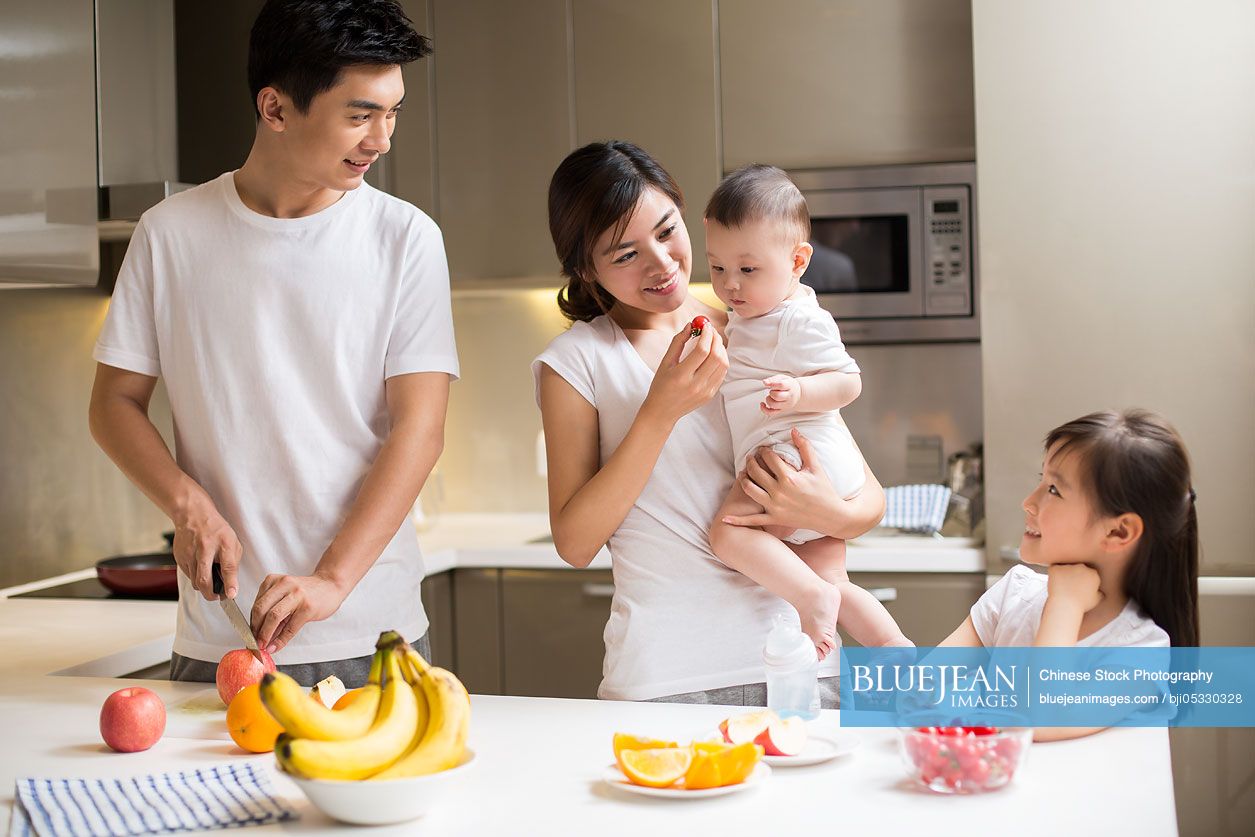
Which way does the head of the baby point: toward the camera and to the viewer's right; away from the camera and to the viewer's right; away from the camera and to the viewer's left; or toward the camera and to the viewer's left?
toward the camera and to the viewer's left

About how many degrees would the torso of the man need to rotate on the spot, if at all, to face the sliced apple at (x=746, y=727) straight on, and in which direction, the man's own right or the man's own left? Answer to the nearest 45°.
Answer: approximately 45° to the man's own left

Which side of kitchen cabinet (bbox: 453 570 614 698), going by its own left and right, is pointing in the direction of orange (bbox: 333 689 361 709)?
front

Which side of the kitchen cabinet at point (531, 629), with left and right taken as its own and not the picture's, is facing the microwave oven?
left

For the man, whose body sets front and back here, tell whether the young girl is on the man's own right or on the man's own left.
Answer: on the man's own left

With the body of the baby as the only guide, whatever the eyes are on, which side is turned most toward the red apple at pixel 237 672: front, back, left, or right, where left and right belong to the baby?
front

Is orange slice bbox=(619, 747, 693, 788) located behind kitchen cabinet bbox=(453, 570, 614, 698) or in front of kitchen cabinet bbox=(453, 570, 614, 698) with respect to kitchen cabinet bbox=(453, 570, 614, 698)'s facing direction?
in front

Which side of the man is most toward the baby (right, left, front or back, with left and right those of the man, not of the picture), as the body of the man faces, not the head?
left

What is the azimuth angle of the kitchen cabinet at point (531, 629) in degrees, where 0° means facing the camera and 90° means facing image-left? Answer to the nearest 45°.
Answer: approximately 0°

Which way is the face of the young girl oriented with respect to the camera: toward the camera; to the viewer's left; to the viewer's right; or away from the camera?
to the viewer's left

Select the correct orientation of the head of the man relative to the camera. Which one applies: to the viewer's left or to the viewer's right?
to the viewer's right
